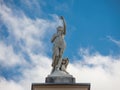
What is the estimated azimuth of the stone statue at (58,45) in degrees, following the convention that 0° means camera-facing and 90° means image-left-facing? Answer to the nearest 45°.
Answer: approximately 0°
